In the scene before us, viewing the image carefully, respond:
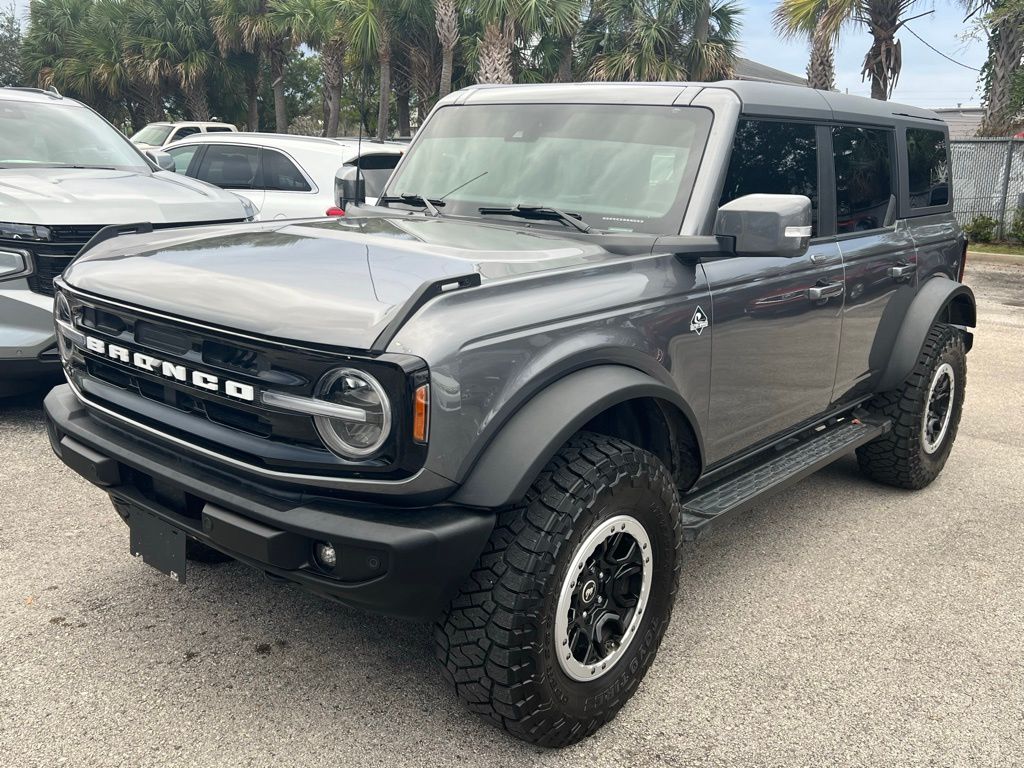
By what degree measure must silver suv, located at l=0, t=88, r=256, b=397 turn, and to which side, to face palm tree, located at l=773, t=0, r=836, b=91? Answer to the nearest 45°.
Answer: approximately 90° to its left

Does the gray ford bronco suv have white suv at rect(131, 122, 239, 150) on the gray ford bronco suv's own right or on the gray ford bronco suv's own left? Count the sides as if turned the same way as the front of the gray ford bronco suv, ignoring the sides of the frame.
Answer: on the gray ford bronco suv's own right

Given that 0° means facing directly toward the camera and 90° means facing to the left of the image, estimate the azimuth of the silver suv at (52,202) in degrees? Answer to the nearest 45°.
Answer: approximately 315°

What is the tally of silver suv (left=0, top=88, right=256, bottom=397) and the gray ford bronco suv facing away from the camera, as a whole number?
0

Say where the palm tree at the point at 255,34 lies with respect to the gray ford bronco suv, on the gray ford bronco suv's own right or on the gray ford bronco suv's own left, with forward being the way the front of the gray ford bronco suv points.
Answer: on the gray ford bronco suv's own right

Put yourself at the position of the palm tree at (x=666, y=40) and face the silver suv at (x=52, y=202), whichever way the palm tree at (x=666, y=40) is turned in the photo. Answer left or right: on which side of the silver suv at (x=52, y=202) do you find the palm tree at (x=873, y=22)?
left

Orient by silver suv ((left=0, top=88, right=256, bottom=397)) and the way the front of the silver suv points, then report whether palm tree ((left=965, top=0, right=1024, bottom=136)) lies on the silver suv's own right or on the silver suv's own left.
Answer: on the silver suv's own left

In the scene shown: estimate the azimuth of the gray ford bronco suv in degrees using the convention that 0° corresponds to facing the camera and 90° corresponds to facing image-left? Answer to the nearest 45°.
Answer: approximately 45°

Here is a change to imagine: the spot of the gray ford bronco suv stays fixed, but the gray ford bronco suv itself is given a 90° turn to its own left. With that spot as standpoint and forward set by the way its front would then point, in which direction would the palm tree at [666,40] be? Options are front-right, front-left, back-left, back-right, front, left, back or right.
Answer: back-left

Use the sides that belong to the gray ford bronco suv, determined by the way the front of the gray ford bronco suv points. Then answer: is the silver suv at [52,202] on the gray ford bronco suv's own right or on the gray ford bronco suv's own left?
on the gray ford bronco suv's own right

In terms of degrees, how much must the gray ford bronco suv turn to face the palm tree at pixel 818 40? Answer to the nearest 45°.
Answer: approximately 135° to its right

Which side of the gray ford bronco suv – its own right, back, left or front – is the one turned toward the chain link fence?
back
